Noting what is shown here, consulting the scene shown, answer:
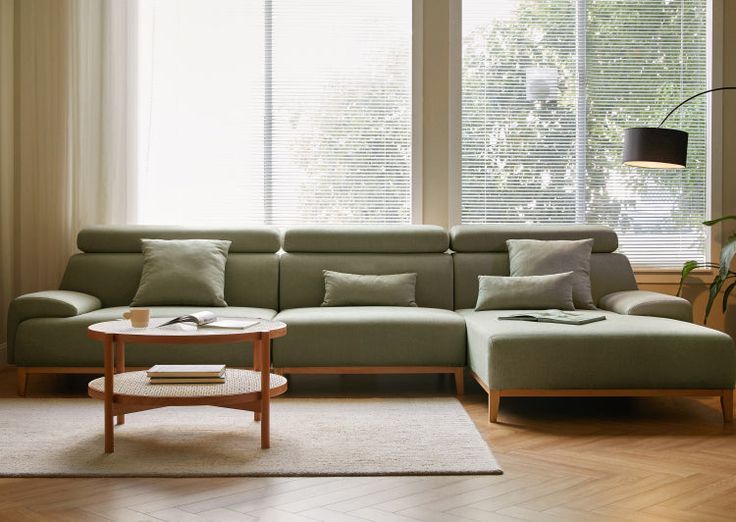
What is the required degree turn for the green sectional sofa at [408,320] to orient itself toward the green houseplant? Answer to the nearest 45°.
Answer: approximately 135° to its left

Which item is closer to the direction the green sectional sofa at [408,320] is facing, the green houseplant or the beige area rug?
the beige area rug

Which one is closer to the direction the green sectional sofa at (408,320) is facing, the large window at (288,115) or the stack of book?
the stack of book

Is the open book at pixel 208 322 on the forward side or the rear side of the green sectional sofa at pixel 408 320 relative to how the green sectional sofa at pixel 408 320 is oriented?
on the forward side

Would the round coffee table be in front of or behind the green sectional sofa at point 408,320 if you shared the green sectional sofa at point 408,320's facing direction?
in front

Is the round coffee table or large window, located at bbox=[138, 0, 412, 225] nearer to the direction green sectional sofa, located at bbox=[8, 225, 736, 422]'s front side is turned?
the round coffee table

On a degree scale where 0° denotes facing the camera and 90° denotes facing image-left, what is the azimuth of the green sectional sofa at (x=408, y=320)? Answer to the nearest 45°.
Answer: approximately 0°
